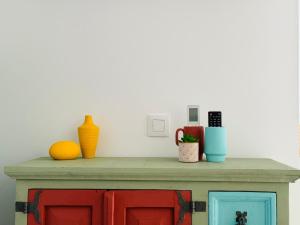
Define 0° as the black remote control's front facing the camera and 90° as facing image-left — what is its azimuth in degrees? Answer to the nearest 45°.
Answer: approximately 0°

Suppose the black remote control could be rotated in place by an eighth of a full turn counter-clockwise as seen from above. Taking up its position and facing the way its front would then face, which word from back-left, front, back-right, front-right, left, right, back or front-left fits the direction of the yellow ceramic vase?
back-right

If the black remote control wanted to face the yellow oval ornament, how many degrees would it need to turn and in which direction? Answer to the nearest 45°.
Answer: approximately 90° to its right

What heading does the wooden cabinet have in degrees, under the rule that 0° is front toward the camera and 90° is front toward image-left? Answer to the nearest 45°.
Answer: approximately 0°

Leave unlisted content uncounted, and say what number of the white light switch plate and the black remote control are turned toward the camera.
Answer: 2

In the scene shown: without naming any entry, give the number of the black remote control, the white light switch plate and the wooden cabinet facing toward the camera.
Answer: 3
